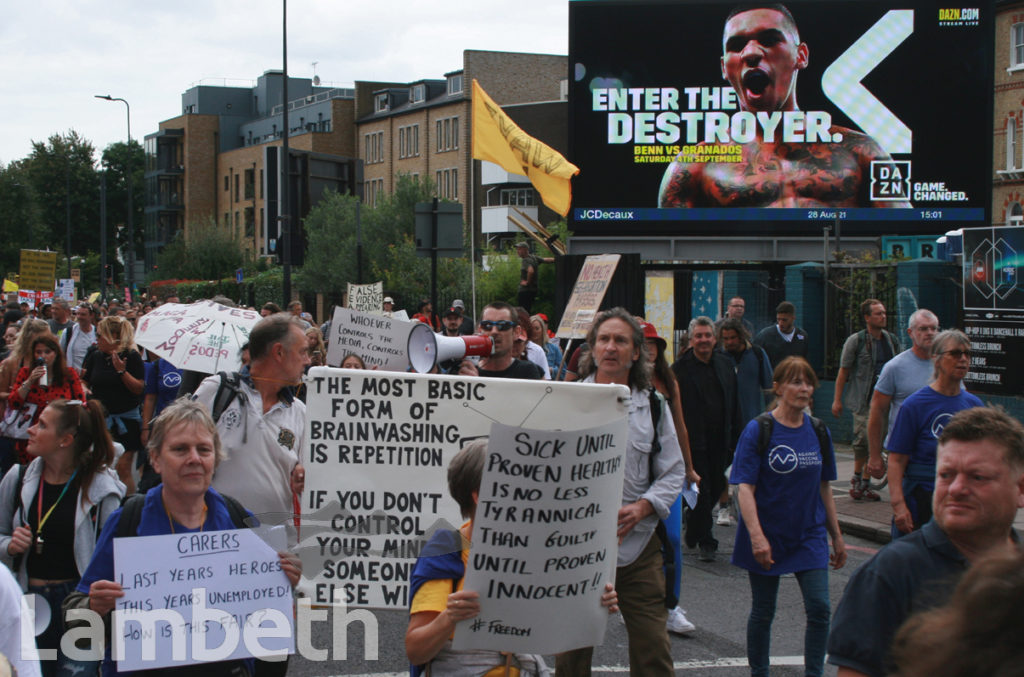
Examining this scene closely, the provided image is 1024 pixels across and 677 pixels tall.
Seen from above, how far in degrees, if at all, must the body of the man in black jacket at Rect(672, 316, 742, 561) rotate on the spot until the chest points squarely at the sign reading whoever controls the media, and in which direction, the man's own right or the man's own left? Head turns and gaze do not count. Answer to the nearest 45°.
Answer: approximately 45° to the man's own right

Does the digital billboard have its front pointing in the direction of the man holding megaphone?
yes

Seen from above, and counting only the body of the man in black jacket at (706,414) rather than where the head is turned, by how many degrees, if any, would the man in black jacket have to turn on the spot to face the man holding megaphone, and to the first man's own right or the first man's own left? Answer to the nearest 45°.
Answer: approximately 45° to the first man's own right
